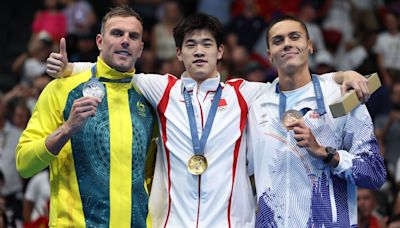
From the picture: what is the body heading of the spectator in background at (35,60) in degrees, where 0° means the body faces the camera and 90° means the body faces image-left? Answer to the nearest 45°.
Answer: approximately 315°

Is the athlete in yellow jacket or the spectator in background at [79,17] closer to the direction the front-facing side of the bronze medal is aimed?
the athlete in yellow jacket

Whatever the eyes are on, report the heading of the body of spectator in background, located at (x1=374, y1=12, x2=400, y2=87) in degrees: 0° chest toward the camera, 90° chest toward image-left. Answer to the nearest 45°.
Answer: approximately 0°

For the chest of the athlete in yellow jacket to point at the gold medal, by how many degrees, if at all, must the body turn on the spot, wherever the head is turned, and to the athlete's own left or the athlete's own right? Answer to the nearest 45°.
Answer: approximately 45° to the athlete's own left

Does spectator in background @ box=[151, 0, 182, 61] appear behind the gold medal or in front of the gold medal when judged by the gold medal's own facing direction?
behind

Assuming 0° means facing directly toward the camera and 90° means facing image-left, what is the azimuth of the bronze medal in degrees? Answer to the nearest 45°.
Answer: approximately 0°

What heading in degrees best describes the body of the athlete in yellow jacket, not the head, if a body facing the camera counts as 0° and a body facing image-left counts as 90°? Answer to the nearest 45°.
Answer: approximately 315°

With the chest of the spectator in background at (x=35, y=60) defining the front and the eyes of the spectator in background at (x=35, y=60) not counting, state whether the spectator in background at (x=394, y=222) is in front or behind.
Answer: in front

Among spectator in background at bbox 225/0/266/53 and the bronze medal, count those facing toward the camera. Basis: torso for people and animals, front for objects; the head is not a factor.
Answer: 2
